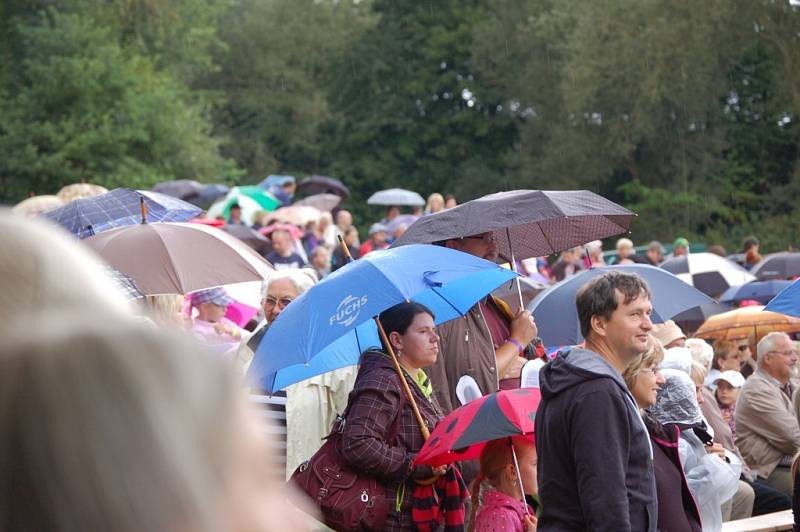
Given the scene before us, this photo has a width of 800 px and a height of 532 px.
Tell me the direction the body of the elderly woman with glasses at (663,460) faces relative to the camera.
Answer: to the viewer's right

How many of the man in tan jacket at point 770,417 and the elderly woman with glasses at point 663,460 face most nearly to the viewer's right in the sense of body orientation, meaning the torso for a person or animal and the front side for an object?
2

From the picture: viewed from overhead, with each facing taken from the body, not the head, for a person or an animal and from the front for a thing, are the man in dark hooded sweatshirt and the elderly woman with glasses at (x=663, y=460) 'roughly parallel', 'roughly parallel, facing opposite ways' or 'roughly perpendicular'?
roughly parallel

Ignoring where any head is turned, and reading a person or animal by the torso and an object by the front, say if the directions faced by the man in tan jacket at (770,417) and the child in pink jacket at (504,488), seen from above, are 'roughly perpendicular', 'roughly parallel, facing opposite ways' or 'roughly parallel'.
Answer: roughly parallel

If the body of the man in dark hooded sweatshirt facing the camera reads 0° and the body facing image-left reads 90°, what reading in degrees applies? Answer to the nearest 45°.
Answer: approximately 270°

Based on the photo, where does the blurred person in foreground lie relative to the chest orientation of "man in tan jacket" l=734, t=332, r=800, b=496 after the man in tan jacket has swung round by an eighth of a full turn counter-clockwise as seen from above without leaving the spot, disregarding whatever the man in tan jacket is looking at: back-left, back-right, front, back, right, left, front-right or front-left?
back-right

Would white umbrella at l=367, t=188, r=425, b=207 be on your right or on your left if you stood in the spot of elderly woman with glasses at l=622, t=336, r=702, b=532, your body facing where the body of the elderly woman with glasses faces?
on your left

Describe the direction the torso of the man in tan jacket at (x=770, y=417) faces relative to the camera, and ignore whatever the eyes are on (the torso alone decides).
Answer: to the viewer's right
